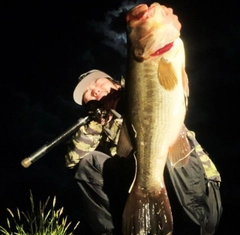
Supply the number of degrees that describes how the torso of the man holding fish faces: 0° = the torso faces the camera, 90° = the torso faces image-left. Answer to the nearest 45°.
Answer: approximately 0°
